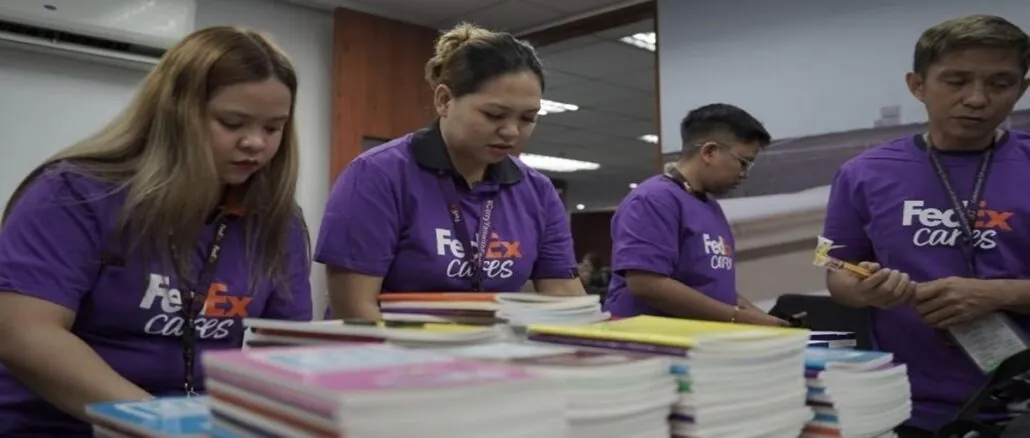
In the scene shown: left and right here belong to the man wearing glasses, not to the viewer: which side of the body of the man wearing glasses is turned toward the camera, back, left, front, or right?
right

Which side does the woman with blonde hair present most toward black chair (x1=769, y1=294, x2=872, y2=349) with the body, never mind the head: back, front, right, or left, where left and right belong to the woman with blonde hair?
left

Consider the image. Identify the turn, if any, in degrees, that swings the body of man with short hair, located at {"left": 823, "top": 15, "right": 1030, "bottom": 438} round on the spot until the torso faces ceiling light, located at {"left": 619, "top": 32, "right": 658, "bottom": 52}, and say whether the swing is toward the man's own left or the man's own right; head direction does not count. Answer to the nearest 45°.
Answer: approximately 135° to the man's own right

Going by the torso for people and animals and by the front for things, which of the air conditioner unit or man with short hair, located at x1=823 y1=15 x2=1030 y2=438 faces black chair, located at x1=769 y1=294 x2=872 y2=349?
the air conditioner unit

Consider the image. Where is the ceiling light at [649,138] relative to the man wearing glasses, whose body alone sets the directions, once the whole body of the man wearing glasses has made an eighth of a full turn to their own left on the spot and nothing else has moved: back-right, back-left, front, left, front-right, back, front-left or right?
front-left

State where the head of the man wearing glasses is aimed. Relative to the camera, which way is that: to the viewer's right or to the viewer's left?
to the viewer's right

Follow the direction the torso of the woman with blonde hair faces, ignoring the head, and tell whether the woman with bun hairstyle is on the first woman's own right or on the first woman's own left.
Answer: on the first woman's own left

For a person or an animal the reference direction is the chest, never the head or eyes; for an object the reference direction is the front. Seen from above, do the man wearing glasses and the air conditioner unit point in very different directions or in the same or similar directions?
same or similar directions

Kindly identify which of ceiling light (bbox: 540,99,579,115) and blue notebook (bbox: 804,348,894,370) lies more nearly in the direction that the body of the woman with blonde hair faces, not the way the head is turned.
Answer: the blue notebook

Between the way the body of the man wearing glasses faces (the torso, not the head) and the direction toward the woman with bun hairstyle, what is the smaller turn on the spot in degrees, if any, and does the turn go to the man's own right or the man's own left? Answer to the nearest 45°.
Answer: approximately 135° to the man's own right

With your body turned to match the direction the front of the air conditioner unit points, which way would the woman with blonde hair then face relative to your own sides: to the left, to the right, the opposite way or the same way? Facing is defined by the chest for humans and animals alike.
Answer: the same way

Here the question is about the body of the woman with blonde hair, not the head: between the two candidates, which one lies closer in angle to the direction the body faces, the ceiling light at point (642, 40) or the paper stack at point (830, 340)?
the paper stack

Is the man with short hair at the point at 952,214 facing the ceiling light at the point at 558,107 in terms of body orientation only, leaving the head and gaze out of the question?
no

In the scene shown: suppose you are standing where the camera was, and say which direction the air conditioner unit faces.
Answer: facing the viewer and to the right of the viewer
